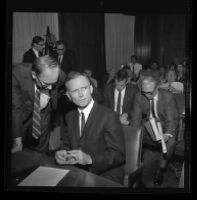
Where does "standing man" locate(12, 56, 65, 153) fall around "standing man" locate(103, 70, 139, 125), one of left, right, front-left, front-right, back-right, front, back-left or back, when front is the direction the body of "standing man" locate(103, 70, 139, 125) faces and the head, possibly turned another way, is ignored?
right

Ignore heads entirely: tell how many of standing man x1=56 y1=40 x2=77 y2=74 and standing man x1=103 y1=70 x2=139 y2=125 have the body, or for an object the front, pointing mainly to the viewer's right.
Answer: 0

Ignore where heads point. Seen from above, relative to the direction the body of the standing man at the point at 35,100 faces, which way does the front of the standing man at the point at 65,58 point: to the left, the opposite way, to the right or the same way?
to the right

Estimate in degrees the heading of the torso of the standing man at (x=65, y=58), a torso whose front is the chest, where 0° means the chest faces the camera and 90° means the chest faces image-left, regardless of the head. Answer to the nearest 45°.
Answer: approximately 45°

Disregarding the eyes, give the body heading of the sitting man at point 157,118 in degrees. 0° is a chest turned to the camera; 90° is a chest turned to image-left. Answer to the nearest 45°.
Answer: approximately 45°
